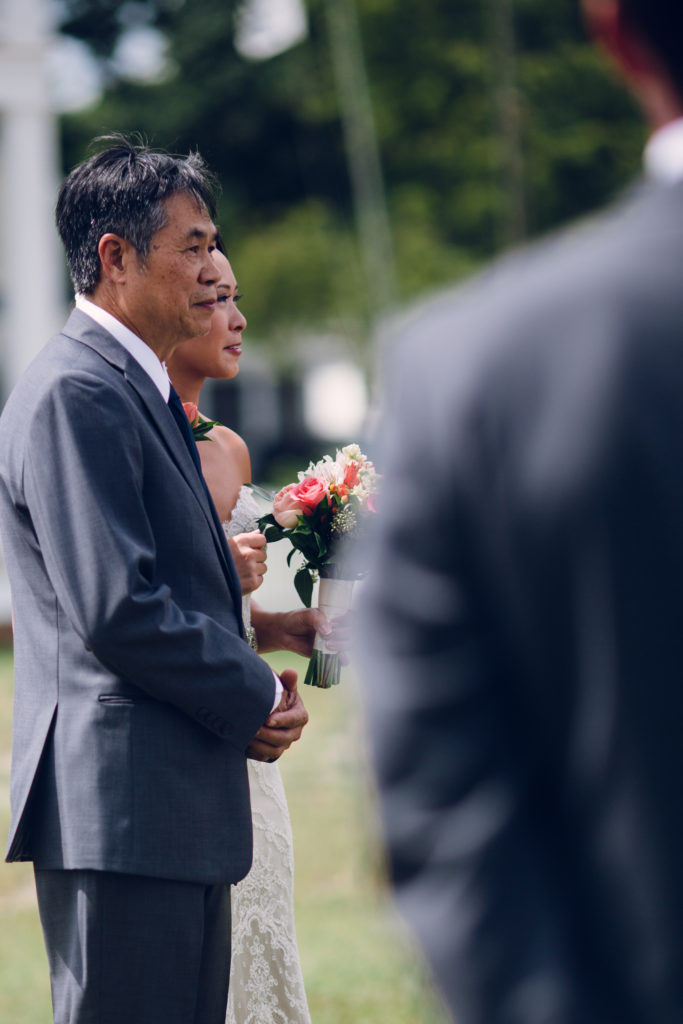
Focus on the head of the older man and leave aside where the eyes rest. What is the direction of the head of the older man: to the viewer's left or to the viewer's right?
to the viewer's right

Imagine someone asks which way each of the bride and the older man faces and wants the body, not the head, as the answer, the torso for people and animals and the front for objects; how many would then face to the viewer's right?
2

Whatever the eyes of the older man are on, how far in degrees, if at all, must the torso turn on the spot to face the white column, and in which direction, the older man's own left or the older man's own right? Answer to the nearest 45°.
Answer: approximately 90° to the older man's own left

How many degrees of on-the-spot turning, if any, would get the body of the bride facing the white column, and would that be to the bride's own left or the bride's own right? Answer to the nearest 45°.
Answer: approximately 90° to the bride's own left

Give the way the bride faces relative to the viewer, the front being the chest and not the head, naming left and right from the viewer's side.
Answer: facing to the right of the viewer

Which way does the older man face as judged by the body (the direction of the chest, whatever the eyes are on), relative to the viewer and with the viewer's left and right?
facing to the right of the viewer

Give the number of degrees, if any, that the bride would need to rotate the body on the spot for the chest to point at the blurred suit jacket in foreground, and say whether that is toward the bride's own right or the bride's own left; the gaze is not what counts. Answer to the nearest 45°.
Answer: approximately 90° to the bride's own right

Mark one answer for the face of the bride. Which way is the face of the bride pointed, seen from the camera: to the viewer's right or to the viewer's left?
to the viewer's right
